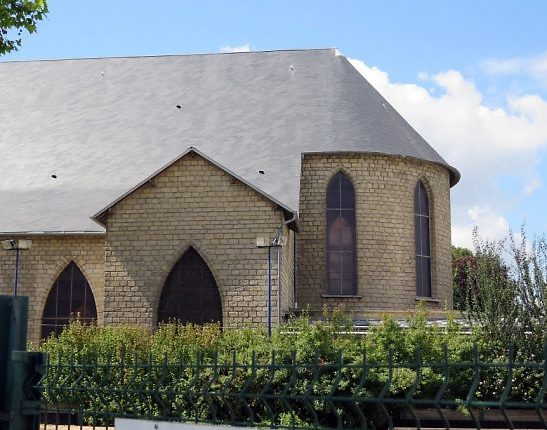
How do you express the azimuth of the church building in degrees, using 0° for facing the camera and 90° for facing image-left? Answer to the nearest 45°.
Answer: approximately 90°

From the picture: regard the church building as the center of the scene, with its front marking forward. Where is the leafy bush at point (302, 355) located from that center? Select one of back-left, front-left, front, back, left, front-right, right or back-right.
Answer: left
